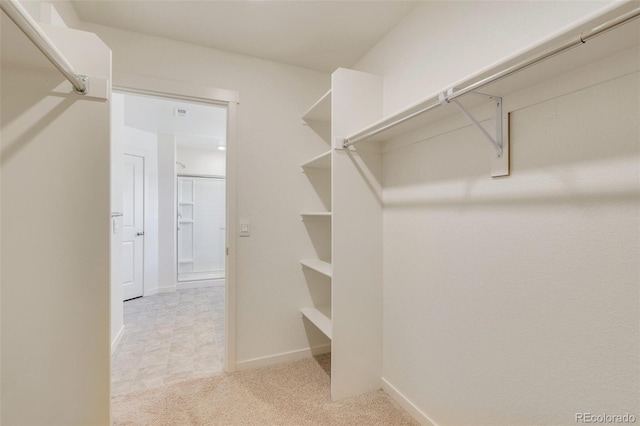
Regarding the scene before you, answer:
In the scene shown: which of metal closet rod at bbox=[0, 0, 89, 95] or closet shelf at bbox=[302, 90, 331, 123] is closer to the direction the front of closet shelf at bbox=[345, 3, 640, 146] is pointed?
the metal closet rod

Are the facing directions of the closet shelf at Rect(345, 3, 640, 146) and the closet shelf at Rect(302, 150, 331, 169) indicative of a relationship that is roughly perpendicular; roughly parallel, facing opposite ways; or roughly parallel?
roughly parallel

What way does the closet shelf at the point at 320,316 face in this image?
to the viewer's left

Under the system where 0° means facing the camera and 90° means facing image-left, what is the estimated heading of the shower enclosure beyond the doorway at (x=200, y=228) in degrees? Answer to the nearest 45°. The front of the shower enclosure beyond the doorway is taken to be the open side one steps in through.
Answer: approximately 0°

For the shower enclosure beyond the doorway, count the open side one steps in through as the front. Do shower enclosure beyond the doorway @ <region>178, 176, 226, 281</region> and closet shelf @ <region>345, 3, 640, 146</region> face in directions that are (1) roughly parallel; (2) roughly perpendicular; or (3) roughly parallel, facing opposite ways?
roughly perpendicular

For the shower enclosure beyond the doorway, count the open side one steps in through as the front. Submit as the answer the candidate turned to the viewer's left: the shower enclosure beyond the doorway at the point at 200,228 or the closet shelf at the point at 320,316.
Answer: the closet shelf

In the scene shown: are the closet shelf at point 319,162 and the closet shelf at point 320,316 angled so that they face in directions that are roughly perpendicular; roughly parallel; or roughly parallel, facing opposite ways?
roughly parallel

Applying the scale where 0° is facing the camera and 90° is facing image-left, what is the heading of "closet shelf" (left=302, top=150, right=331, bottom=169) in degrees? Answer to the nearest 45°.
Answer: approximately 90°

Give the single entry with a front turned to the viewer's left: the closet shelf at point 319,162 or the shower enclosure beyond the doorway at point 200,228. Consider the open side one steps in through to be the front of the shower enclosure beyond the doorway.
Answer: the closet shelf

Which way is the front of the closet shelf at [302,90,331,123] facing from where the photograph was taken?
facing to the left of the viewer

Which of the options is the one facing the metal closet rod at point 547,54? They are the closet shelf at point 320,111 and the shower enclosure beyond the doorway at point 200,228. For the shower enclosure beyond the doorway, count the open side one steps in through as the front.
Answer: the shower enclosure beyond the doorway

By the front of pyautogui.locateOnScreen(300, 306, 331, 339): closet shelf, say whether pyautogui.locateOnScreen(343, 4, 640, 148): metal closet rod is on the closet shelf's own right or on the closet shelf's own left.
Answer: on the closet shelf's own left

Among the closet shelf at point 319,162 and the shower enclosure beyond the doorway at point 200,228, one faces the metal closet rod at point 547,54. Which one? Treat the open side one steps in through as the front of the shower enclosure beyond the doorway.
the shower enclosure beyond the doorway

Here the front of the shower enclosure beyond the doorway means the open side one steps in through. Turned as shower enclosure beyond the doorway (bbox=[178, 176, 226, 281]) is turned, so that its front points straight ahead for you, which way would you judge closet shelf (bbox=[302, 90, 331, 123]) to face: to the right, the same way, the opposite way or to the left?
to the right

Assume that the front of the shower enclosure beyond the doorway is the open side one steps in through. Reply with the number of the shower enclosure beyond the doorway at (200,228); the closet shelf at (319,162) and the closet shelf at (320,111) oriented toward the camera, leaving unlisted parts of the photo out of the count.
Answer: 1

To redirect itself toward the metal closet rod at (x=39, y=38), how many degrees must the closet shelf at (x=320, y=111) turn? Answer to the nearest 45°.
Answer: approximately 45° to its left

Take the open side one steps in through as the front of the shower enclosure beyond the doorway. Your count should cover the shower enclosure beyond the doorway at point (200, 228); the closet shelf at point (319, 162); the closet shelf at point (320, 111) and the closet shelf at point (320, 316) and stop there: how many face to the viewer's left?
3
